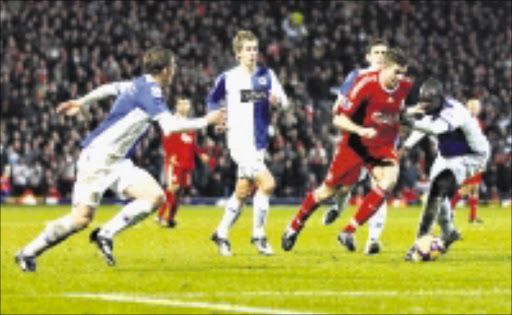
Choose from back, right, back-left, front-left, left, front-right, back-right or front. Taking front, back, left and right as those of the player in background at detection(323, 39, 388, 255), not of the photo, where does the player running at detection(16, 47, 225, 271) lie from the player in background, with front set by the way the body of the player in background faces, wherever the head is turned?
right

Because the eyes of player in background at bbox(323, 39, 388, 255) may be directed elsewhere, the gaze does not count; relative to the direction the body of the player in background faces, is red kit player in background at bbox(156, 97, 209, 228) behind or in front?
behind

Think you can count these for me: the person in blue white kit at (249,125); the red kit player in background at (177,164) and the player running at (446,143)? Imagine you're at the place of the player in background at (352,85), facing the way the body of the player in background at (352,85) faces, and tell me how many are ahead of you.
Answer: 1

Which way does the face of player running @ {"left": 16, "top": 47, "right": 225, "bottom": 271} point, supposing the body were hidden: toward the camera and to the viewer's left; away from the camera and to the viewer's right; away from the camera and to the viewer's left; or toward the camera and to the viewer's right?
away from the camera and to the viewer's right

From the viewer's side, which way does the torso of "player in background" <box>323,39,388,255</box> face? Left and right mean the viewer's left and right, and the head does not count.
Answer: facing the viewer and to the right of the viewer

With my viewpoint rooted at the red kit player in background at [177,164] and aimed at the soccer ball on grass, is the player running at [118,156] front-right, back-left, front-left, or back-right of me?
front-right

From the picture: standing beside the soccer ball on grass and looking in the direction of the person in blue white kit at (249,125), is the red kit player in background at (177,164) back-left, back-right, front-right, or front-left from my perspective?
front-right

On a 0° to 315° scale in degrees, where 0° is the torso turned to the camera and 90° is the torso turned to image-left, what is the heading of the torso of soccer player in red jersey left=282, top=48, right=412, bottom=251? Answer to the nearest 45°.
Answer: approximately 315°

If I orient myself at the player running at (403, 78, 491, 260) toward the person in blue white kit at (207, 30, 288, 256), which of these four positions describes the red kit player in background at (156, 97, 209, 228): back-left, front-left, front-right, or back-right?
front-right

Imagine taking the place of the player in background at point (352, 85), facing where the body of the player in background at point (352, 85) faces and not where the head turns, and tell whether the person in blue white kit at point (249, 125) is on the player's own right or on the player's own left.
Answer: on the player's own right

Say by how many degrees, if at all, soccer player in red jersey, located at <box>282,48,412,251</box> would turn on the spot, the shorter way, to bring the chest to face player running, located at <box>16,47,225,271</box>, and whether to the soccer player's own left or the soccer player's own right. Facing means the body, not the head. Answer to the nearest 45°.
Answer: approximately 90° to the soccer player's own right
